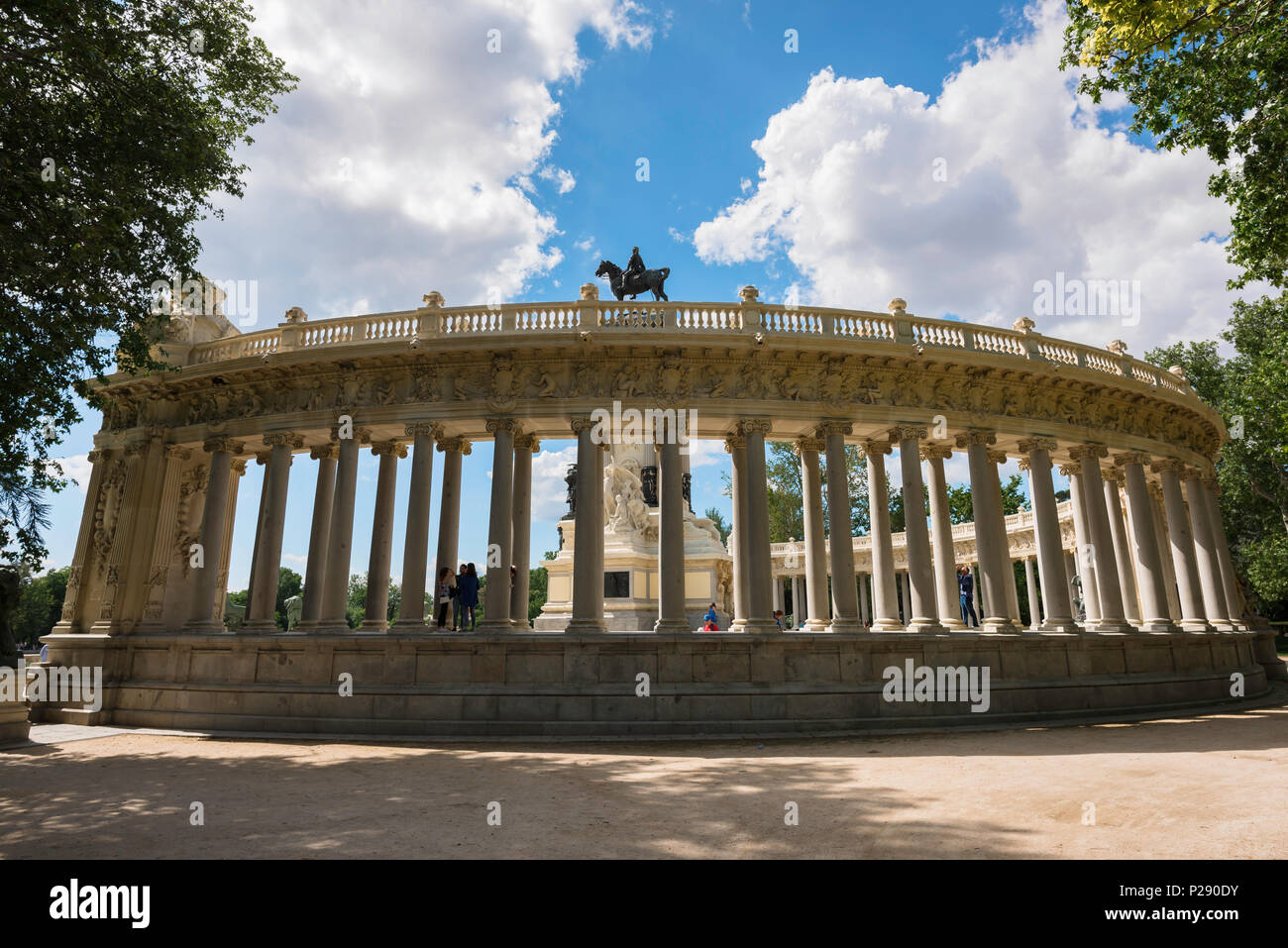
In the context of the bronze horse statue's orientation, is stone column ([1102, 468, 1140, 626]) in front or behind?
behind

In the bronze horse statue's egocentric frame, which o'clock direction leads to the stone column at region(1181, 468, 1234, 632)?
The stone column is roughly at 6 o'clock from the bronze horse statue.

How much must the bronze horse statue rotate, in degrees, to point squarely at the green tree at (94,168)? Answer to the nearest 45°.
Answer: approximately 45° to its left

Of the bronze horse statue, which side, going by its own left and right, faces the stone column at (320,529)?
left

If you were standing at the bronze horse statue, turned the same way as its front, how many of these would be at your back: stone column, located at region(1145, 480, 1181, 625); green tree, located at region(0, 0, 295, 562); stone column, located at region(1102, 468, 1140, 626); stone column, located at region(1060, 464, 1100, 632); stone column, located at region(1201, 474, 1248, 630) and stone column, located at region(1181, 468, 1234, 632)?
5

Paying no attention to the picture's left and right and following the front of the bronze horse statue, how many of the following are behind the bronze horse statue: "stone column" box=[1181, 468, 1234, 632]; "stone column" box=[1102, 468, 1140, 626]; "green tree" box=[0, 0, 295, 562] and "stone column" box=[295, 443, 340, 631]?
2

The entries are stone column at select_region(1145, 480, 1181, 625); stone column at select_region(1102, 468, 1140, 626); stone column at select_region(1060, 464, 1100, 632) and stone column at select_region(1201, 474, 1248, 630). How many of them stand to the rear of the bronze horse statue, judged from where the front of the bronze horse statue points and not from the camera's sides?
4

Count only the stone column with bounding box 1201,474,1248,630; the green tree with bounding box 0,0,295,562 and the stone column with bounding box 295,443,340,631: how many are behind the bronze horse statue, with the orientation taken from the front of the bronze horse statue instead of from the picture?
1

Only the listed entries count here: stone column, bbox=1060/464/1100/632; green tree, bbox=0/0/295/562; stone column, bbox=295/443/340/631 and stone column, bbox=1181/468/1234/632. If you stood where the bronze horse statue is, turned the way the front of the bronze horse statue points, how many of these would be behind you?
2

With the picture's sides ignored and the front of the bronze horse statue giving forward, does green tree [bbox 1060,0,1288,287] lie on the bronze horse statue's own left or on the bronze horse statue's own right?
on the bronze horse statue's own left

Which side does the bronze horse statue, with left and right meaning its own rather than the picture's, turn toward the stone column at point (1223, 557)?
back

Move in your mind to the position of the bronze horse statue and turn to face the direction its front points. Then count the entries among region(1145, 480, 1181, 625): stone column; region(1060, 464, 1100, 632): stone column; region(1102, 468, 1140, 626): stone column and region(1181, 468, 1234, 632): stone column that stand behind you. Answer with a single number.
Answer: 4

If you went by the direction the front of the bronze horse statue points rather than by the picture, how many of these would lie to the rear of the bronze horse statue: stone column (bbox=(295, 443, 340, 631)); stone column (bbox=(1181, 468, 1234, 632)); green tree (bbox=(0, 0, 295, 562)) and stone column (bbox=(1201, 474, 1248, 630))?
2

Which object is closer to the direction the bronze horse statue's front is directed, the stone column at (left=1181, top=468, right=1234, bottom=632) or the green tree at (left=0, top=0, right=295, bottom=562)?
the green tree

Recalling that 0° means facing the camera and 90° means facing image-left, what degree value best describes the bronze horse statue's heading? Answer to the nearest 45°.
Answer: approximately 90°

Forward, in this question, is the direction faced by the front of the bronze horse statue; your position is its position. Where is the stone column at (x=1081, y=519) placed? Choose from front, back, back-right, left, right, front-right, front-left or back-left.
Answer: back
